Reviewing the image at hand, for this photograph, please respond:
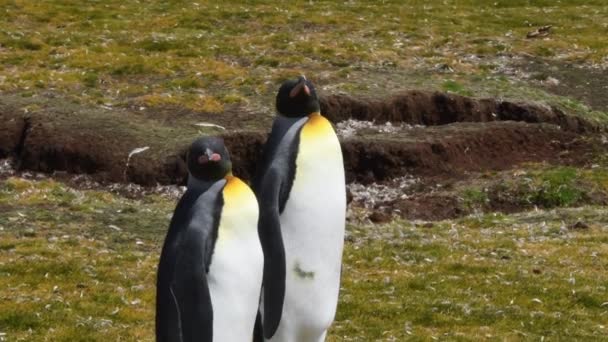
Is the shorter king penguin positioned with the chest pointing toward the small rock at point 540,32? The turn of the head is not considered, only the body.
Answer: no

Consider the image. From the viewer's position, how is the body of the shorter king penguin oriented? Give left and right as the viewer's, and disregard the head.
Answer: facing the viewer and to the right of the viewer

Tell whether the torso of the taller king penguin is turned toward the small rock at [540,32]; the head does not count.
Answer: no

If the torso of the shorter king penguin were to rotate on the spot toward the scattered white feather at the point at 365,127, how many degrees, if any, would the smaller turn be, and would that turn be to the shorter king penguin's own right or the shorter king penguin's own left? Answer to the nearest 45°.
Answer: approximately 135° to the shorter king penguin's own left

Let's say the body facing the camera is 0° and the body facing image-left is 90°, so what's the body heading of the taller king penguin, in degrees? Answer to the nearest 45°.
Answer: approximately 315°

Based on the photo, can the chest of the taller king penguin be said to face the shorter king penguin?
no

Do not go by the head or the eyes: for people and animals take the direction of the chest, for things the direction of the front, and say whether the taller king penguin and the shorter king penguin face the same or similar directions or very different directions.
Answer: same or similar directions

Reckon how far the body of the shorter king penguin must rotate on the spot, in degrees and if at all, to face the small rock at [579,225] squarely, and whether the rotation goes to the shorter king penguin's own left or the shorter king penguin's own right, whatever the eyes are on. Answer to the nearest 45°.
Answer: approximately 90° to the shorter king penguin's own left

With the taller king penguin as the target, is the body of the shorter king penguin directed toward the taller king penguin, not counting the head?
no

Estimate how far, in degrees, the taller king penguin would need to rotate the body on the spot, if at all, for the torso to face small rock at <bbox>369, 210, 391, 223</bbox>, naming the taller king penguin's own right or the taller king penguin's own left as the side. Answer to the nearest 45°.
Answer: approximately 135° to the taller king penguin's own left
